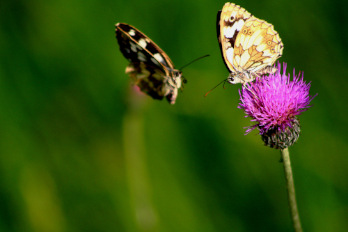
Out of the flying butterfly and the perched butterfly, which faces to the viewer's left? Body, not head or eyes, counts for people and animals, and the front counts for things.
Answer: the perched butterfly

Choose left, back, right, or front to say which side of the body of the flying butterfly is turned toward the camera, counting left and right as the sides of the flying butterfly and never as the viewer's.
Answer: right

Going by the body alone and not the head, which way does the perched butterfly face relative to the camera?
to the viewer's left

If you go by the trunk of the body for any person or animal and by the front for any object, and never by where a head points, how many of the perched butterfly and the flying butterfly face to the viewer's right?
1

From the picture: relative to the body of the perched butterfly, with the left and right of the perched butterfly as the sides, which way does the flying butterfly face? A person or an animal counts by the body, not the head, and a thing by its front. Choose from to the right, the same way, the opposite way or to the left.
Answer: the opposite way
